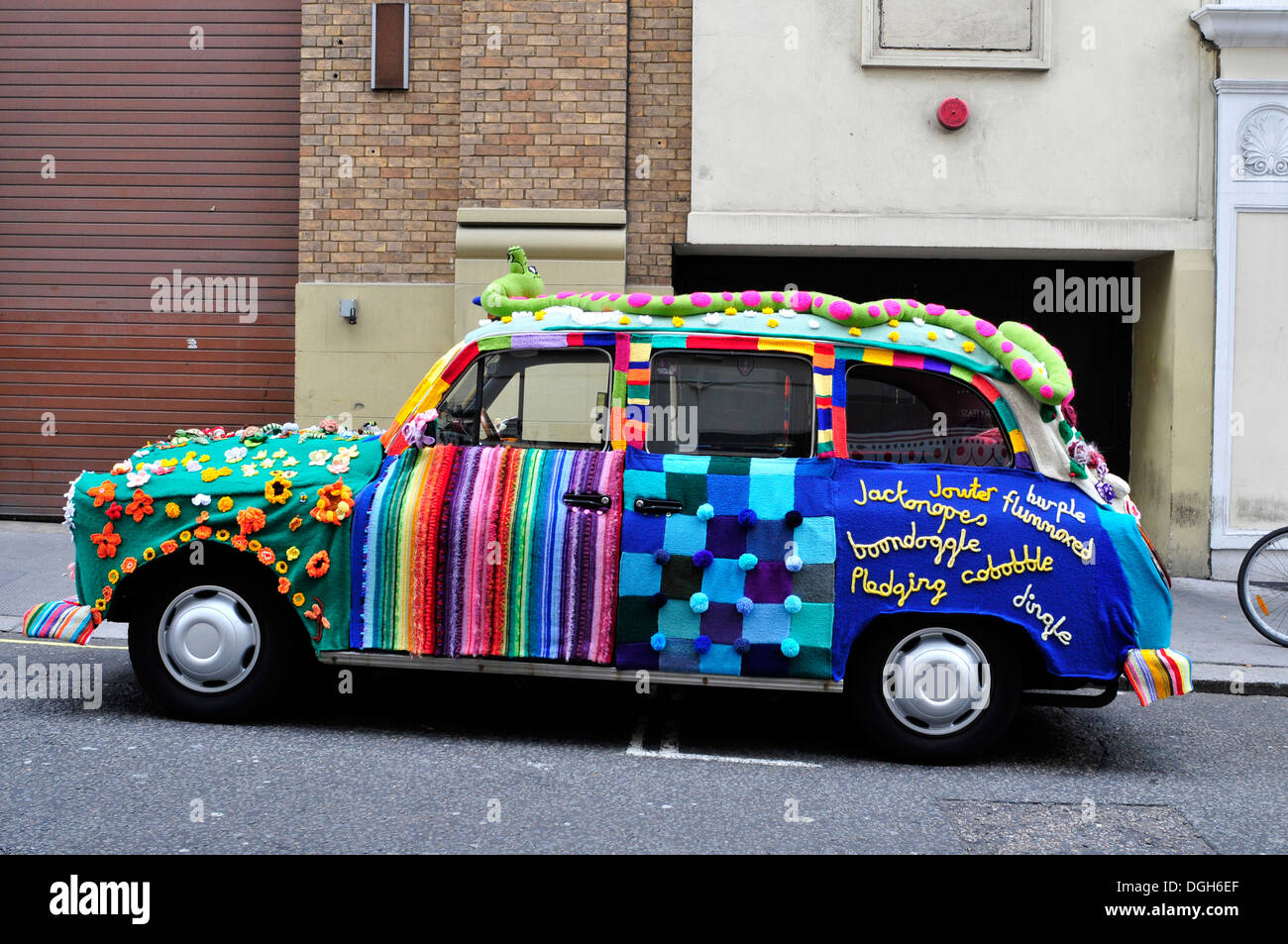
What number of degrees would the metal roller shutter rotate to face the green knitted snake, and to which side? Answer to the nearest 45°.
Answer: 0° — it already faces it

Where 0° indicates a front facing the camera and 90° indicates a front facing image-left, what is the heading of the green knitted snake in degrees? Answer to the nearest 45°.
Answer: approximately 90°

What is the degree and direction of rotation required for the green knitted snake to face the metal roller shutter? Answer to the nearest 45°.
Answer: approximately 45° to its right

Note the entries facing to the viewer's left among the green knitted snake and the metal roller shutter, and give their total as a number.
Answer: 1
